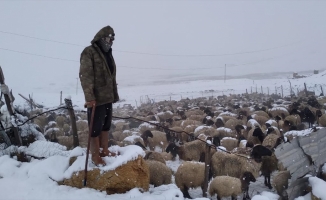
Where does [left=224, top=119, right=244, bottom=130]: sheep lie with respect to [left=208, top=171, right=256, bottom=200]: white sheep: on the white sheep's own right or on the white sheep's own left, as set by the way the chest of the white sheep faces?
on the white sheep's own left

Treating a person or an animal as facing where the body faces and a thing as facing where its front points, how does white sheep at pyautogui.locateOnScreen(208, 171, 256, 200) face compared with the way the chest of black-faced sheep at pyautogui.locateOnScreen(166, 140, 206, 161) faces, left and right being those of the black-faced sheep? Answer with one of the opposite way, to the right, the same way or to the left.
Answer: the opposite way

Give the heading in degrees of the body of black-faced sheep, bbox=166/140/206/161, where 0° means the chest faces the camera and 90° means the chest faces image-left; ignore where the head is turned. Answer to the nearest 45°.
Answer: approximately 90°

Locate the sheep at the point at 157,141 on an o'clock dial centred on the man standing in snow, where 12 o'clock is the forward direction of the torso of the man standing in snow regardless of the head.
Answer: The sheep is roughly at 8 o'clock from the man standing in snow.

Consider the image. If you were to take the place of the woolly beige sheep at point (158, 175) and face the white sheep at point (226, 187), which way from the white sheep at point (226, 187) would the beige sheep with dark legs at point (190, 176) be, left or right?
left

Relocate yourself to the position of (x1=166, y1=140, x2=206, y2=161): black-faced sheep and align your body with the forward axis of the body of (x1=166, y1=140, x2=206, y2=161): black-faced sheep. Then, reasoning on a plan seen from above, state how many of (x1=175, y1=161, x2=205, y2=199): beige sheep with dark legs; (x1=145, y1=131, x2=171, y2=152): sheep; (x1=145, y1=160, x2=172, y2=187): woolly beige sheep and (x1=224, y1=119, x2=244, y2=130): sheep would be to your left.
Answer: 2

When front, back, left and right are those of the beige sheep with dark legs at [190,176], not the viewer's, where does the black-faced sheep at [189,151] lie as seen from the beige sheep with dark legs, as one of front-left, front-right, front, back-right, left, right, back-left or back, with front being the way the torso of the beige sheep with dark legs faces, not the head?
front-left

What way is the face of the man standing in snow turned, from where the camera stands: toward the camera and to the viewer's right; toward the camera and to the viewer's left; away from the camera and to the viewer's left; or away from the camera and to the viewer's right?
toward the camera and to the viewer's right

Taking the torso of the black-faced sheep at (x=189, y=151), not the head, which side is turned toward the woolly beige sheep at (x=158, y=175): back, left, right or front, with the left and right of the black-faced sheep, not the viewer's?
left

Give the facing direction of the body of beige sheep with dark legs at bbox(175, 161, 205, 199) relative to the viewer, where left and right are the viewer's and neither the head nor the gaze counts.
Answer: facing away from the viewer and to the right of the viewer
